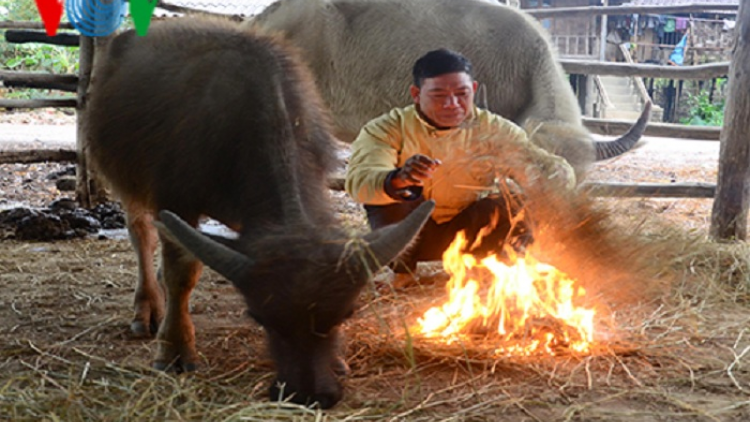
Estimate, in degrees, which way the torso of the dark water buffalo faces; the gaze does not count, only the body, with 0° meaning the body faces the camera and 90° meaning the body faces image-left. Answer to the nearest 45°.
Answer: approximately 315°

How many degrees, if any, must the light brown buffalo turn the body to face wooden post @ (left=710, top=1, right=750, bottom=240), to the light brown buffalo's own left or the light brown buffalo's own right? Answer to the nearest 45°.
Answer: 0° — it already faces it

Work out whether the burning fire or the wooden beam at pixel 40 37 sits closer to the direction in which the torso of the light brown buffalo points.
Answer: the burning fire

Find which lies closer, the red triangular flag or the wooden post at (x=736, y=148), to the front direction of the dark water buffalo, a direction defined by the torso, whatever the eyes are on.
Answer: the wooden post

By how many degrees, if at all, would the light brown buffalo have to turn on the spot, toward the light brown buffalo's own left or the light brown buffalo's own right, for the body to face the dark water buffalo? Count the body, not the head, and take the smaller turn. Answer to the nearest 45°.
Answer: approximately 90° to the light brown buffalo's own right

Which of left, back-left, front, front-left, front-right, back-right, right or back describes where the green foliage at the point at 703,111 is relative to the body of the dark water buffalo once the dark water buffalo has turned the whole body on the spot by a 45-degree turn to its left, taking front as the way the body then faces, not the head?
front-left

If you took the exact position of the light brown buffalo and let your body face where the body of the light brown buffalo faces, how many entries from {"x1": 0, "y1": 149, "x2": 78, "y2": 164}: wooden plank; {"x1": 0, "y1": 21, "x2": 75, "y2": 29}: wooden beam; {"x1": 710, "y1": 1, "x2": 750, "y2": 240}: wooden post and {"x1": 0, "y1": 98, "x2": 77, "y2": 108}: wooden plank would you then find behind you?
3

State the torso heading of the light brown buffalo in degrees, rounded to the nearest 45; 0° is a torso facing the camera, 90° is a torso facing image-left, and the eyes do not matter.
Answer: approximately 270°

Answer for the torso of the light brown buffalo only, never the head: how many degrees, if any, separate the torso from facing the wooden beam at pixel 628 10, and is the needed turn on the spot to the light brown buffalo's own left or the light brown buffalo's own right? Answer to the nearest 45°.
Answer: approximately 45° to the light brown buffalo's own left
